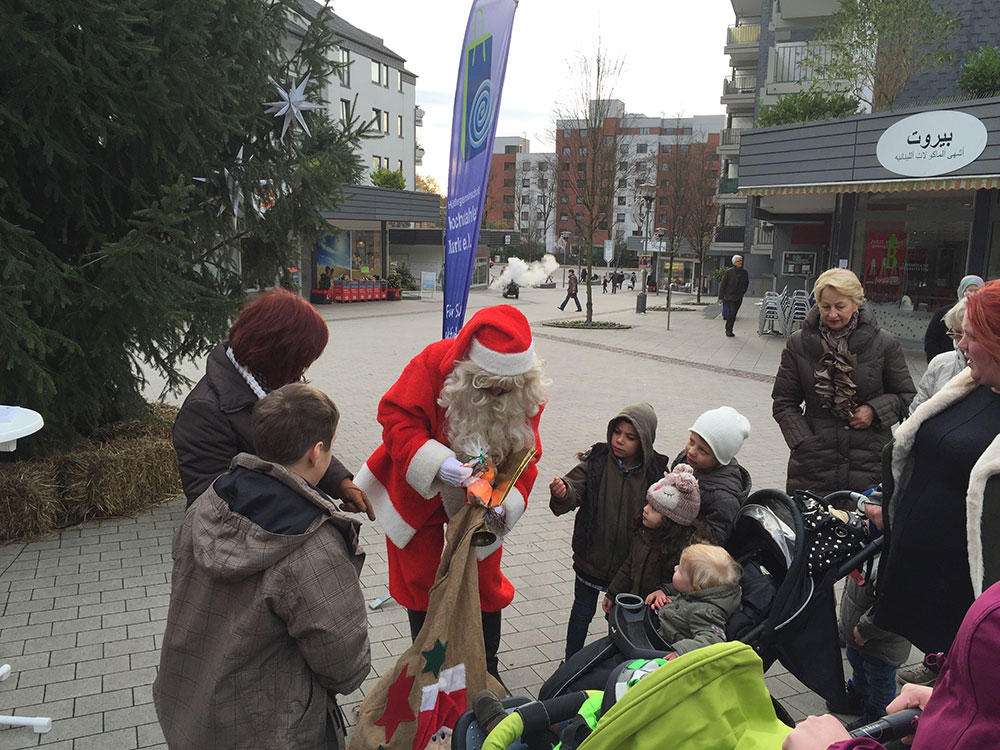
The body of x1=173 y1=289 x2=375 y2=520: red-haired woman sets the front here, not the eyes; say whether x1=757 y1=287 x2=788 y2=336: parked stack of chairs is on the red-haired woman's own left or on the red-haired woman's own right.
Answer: on the red-haired woman's own left

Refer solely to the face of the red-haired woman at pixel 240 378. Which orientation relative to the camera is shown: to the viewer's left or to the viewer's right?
to the viewer's right

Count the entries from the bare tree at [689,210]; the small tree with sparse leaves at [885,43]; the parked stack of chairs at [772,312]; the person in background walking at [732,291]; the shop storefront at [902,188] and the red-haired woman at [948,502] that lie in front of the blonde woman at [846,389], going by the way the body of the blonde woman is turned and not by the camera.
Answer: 1

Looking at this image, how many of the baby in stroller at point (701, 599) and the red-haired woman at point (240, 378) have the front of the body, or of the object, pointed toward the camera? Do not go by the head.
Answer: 0

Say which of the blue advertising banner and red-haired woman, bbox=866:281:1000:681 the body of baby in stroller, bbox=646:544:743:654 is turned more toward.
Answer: the blue advertising banner

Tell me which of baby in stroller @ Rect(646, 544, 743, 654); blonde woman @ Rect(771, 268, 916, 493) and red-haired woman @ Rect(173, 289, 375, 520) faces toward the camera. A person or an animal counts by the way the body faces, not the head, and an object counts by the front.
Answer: the blonde woman

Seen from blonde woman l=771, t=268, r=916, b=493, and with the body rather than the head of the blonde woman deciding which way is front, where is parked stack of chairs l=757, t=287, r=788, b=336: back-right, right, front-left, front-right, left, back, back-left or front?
back

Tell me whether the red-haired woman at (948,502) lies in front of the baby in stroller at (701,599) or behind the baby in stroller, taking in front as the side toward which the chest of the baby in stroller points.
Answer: behind

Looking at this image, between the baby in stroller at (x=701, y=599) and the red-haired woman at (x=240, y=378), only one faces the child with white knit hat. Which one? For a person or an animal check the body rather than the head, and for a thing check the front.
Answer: the red-haired woman

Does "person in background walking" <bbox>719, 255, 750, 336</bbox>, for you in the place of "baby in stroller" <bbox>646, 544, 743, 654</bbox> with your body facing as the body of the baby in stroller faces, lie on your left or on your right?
on your right

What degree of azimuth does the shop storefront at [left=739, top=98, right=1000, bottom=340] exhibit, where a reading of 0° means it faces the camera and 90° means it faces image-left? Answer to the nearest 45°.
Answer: approximately 45°

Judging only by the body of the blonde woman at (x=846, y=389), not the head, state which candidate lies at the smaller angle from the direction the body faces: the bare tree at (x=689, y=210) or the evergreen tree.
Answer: the evergreen tree

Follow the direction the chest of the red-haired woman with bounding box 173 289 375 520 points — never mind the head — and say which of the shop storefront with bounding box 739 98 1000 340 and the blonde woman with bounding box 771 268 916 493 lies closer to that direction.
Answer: the blonde woman

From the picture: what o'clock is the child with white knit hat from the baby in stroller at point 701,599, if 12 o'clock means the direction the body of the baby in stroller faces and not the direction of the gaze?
The child with white knit hat is roughly at 3 o'clock from the baby in stroller.

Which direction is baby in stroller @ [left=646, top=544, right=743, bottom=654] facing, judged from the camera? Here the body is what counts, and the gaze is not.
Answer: to the viewer's left

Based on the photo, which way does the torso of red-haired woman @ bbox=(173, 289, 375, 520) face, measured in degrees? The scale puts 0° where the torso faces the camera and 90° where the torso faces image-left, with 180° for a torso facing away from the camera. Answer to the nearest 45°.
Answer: approximately 270°
